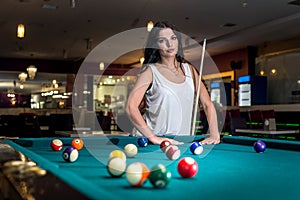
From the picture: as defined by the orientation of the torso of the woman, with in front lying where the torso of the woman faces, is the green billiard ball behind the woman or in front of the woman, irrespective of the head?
in front

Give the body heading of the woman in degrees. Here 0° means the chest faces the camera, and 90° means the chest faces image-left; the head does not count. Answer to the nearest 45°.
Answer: approximately 315°

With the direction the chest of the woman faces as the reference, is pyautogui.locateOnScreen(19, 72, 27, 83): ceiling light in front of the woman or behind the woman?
behind

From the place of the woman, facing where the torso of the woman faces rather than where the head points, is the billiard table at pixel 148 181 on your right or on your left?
on your right

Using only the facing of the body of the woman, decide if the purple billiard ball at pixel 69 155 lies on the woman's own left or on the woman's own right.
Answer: on the woman's own right

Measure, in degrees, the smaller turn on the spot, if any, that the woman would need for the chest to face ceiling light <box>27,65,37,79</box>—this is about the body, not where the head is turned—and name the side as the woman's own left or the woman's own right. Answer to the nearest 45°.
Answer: approximately 180°

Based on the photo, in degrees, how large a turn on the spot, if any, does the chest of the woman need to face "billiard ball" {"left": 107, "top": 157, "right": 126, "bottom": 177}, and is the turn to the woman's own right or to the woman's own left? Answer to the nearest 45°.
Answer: approximately 45° to the woman's own right

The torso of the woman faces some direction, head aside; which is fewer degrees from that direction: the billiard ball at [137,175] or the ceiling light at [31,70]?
the billiard ball

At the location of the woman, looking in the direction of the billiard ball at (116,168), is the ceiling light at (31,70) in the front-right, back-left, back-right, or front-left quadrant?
back-right

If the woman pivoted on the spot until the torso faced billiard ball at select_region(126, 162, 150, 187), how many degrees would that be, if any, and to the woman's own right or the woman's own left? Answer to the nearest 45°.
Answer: approximately 45° to the woman's own right

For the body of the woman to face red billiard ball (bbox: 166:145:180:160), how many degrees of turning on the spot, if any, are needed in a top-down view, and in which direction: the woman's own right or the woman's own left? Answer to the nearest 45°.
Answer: approximately 45° to the woman's own right

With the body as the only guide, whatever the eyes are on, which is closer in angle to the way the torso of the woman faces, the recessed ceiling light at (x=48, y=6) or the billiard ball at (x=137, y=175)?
the billiard ball
